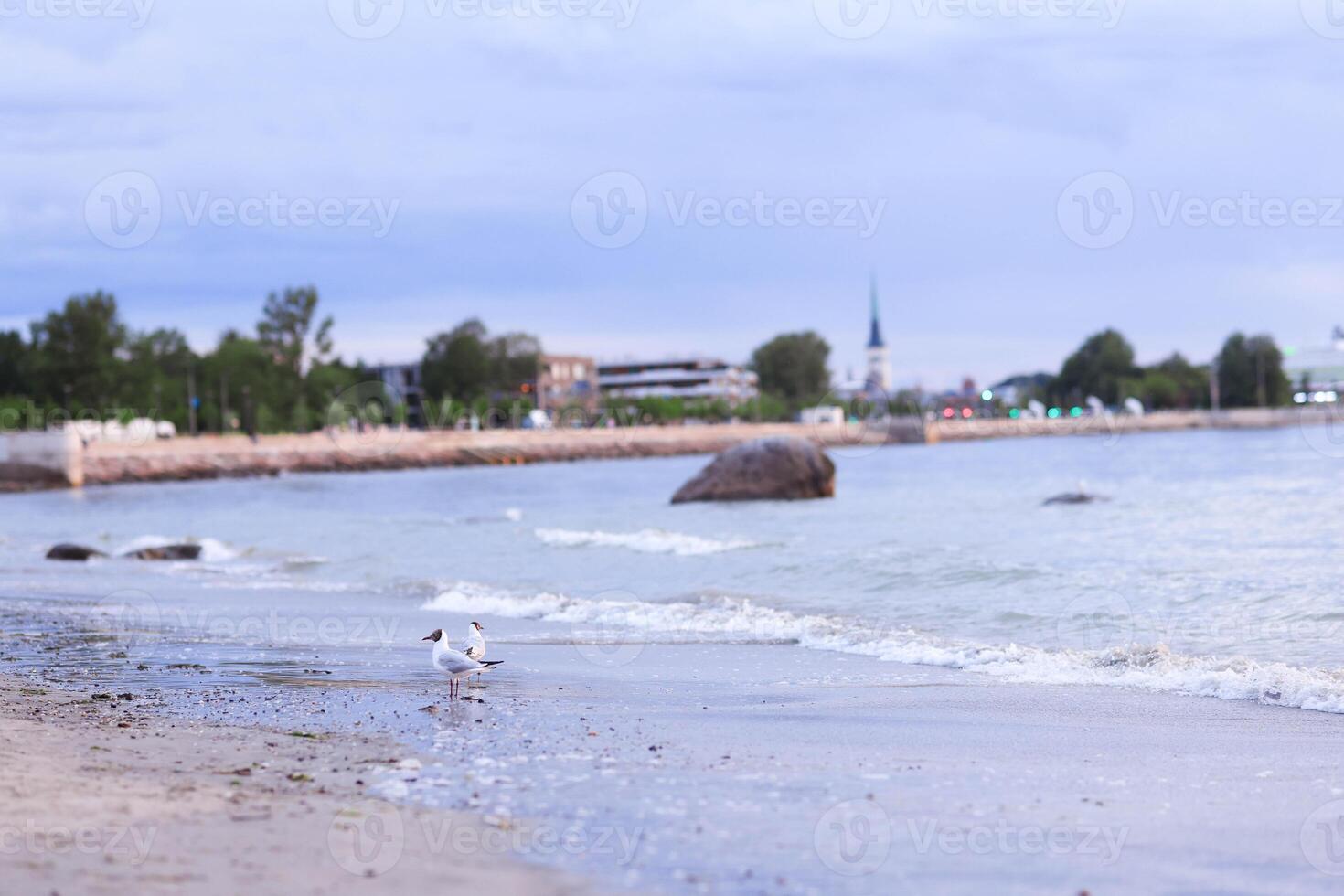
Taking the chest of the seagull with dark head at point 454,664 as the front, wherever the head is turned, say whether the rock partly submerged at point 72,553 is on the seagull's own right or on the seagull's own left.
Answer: on the seagull's own right

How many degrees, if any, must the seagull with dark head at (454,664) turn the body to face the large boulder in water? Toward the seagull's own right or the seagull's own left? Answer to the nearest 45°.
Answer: approximately 90° to the seagull's own right

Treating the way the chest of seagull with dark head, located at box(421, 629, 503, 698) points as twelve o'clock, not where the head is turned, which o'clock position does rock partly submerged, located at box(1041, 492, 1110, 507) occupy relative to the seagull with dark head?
The rock partly submerged is roughly at 4 o'clock from the seagull with dark head.

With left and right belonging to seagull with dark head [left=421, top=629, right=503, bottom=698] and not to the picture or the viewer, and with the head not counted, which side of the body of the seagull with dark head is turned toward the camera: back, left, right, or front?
left

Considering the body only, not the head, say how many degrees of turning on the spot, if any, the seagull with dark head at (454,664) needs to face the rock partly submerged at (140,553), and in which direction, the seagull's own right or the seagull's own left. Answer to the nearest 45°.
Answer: approximately 90° to the seagull's own right

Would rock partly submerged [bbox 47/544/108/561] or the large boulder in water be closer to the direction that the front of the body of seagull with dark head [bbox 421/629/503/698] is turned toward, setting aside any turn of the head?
the rock partly submerged
